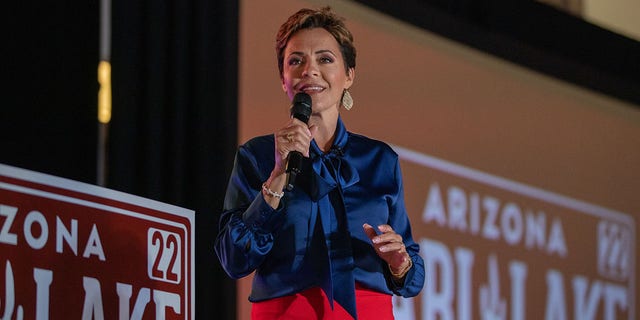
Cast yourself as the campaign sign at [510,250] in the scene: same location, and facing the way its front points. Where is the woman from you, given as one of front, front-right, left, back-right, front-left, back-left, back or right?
front-right

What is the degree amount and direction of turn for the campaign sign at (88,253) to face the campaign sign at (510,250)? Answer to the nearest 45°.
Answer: approximately 90° to its left

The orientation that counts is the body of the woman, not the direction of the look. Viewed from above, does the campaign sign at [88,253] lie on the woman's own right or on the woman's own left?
on the woman's own right

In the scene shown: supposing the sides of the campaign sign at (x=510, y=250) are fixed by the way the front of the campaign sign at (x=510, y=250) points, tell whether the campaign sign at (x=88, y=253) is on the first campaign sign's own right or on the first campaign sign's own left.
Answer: on the first campaign sign's own right

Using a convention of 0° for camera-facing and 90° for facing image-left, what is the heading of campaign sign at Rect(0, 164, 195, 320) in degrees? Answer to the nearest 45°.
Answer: approximately 315°

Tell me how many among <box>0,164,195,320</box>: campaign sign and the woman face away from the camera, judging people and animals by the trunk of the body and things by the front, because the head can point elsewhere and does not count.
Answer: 0
